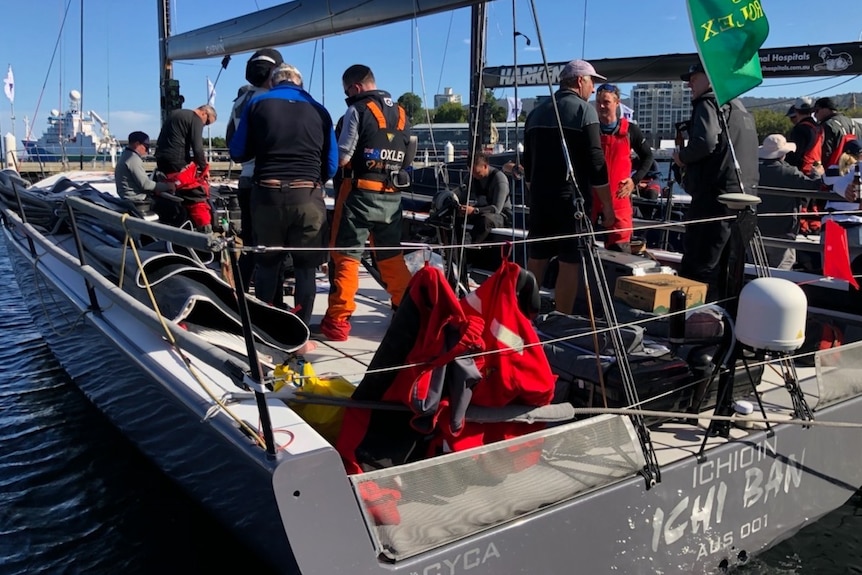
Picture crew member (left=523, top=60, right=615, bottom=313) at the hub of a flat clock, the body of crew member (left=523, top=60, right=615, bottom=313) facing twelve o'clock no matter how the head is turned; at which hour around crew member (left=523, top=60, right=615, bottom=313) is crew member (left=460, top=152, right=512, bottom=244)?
crew member (left=460, top=152, right=512, bottom=244) is roughly at 10 o'clock from crew member (left=523, top=60, right=615, bottom=313).

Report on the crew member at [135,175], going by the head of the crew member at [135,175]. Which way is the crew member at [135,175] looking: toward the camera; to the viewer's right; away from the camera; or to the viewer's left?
to the viewer's right

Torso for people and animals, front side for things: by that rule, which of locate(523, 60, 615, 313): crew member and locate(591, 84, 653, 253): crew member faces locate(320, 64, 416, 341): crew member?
locate(591, 84, 653, 253): crew member

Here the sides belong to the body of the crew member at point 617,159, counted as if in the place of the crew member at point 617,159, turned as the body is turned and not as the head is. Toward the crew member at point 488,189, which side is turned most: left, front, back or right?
right

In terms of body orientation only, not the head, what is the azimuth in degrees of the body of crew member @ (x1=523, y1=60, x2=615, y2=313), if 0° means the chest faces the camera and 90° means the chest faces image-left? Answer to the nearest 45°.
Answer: approximately 225°

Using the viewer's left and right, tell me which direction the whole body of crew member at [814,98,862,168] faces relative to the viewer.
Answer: facing to the left of the viewer

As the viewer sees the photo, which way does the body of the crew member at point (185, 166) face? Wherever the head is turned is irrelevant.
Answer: to the viewer's right

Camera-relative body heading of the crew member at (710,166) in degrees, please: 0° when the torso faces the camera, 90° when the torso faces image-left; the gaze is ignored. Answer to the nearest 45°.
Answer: approximately 90°

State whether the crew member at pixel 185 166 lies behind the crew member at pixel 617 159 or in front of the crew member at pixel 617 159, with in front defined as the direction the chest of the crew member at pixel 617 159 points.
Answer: in front

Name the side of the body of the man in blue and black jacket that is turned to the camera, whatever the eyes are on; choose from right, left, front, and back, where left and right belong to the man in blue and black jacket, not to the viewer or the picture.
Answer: back

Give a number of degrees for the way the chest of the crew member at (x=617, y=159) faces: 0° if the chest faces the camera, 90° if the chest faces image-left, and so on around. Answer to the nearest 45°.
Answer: approximately 45°
